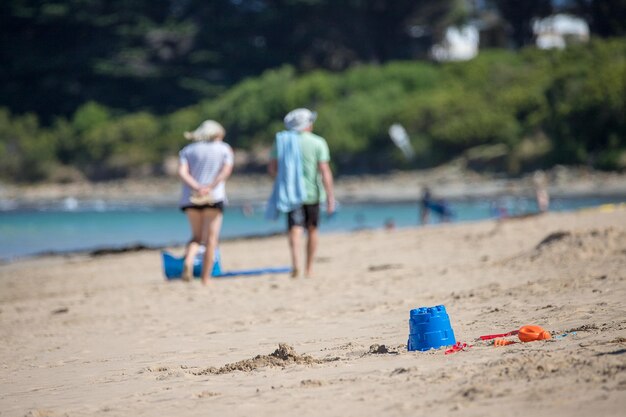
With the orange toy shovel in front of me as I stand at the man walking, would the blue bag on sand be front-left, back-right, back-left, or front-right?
back-right

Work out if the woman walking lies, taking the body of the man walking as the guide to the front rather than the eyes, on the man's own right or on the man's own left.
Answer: on the man's own left

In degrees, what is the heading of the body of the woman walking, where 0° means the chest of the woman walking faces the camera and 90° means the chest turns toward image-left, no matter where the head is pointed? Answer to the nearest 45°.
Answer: approximately 180°

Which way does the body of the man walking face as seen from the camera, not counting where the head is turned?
away from the camera

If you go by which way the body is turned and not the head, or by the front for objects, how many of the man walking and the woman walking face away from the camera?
2

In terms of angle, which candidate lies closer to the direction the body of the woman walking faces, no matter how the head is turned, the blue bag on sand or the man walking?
the blue bag on sand

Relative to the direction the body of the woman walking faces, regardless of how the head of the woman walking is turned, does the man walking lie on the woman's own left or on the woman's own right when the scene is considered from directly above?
on the woman's own right

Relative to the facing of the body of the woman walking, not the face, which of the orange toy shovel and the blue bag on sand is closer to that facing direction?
the blue bag on sand

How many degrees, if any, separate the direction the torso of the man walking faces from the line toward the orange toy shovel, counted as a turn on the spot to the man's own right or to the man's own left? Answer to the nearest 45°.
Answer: approximately 180°

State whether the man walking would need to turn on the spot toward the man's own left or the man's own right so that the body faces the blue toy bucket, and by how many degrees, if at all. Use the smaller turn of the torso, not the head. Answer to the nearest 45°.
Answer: approximately 180°
